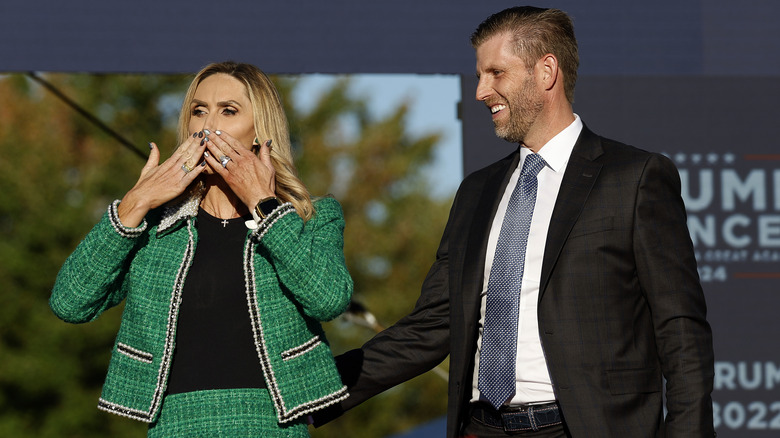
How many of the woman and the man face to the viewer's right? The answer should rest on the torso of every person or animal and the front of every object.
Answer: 0

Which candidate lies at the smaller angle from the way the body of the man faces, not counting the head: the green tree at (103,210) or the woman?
the woman

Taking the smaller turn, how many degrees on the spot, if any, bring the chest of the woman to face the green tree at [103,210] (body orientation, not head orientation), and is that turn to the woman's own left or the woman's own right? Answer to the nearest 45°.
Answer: approximately 180°

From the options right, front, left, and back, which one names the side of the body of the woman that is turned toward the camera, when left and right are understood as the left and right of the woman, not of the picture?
front

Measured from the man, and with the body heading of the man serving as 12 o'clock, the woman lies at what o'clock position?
The woman is roughly at 1 o'clock from the man.

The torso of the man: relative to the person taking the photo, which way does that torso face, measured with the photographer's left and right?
facing the viewer and to the left of the viewer

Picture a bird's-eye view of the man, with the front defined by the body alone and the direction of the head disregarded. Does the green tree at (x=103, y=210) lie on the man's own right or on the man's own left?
on the man's own right

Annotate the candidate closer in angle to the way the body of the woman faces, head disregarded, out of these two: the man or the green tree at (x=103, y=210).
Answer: the man

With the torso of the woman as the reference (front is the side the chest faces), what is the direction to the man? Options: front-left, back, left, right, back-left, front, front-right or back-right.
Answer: left

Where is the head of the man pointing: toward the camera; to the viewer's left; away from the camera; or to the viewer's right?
to the viewer's left
